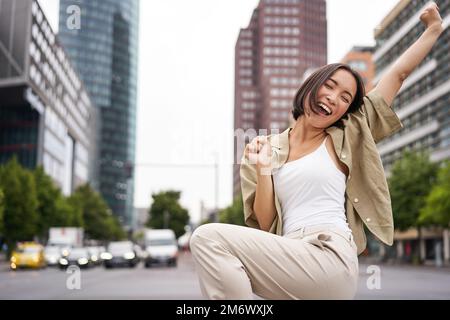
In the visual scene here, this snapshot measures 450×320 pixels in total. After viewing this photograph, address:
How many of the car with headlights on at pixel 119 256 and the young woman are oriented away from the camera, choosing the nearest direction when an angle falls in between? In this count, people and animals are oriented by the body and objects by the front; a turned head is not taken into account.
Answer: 0

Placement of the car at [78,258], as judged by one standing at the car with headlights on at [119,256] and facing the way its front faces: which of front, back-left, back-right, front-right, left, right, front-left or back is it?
front-right

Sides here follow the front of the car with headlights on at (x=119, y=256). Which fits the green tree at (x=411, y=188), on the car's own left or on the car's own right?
on the car's own left

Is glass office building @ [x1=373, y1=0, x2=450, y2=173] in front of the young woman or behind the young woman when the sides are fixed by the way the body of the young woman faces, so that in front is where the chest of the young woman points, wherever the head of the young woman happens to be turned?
behind

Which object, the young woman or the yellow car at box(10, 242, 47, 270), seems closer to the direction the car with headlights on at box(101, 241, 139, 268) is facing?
the young woman

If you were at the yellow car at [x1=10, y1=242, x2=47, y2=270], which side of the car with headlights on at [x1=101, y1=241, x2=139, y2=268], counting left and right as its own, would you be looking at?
right

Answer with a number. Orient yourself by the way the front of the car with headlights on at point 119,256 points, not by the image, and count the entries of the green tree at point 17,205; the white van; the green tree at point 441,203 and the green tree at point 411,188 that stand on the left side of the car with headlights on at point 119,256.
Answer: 3

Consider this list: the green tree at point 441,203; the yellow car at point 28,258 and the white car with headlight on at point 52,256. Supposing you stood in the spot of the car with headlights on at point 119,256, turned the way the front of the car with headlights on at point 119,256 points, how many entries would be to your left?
1

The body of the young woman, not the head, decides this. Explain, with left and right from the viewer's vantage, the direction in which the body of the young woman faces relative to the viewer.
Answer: facing the viewer and to the left of the viewer

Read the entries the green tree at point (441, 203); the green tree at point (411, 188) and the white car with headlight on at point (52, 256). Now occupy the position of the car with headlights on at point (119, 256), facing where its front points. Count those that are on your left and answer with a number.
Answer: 2

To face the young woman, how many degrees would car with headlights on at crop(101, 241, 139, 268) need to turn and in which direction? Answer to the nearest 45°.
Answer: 0° — it already faces them

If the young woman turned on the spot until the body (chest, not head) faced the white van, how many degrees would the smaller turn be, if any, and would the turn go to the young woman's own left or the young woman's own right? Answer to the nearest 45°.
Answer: approximately 135° to the young woman's own right

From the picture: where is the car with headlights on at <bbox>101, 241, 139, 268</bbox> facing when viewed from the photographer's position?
facing the viewer

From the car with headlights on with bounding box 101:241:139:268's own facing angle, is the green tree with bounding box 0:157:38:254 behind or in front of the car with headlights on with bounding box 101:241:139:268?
behind

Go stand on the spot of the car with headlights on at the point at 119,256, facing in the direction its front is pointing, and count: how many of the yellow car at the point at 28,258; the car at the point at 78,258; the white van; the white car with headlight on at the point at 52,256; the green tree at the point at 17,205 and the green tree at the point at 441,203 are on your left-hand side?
2
